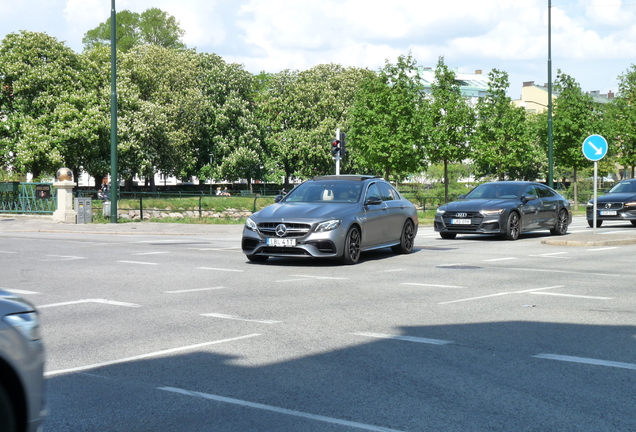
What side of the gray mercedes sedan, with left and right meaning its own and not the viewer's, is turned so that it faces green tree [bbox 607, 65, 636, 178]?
back

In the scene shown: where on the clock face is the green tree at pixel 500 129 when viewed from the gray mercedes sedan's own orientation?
The green tree is roughly at 5 o'clock from the gray mercedes sedan.

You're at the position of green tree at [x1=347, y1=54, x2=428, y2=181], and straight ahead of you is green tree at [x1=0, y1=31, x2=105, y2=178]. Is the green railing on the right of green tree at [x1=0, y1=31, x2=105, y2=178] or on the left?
left

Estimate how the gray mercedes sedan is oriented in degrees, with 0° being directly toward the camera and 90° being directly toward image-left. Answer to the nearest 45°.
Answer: approximately 45°
